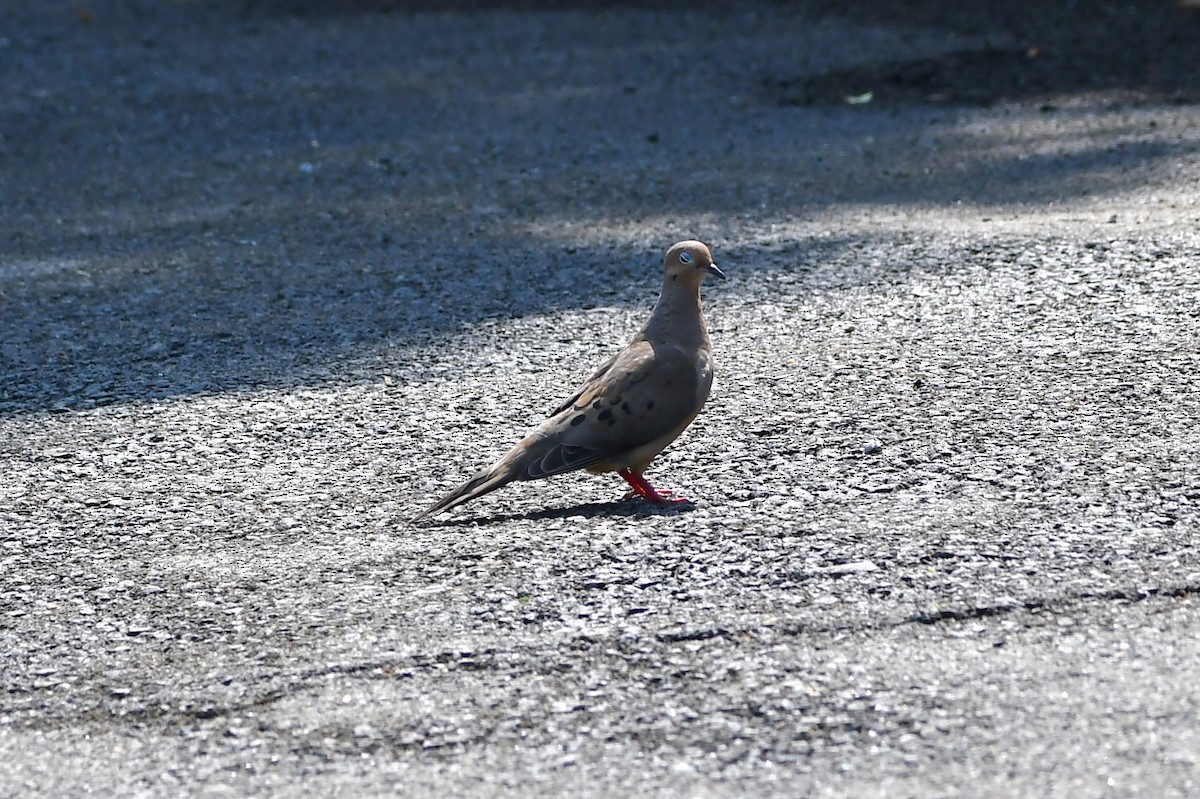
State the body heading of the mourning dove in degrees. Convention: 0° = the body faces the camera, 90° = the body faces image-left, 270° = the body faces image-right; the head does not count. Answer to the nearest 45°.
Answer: approximately 270°
